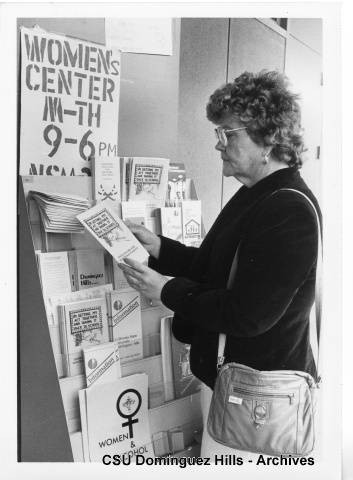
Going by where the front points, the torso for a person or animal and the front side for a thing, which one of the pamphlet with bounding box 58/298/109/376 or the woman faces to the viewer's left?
the woman

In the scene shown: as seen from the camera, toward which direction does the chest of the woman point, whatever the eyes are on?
to the viewer's left

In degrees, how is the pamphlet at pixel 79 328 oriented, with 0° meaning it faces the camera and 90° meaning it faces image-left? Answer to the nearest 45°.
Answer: approximately 315°

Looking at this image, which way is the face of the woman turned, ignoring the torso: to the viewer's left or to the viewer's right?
to the viewer's left
